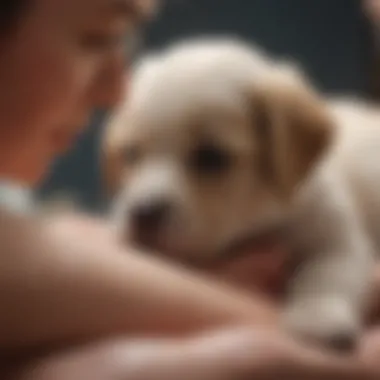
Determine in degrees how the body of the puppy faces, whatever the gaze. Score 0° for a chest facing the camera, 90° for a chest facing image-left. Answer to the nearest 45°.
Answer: approximately 45°

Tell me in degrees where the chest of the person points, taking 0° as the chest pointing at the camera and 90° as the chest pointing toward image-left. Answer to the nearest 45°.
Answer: approximately 270°
